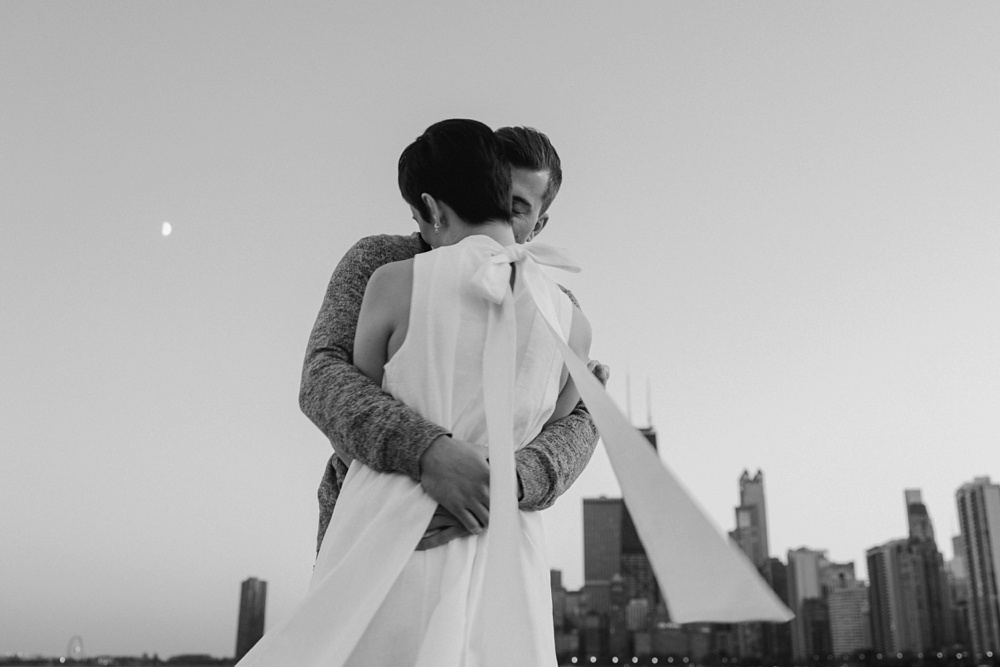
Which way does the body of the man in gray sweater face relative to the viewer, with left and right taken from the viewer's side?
facing the viewer
